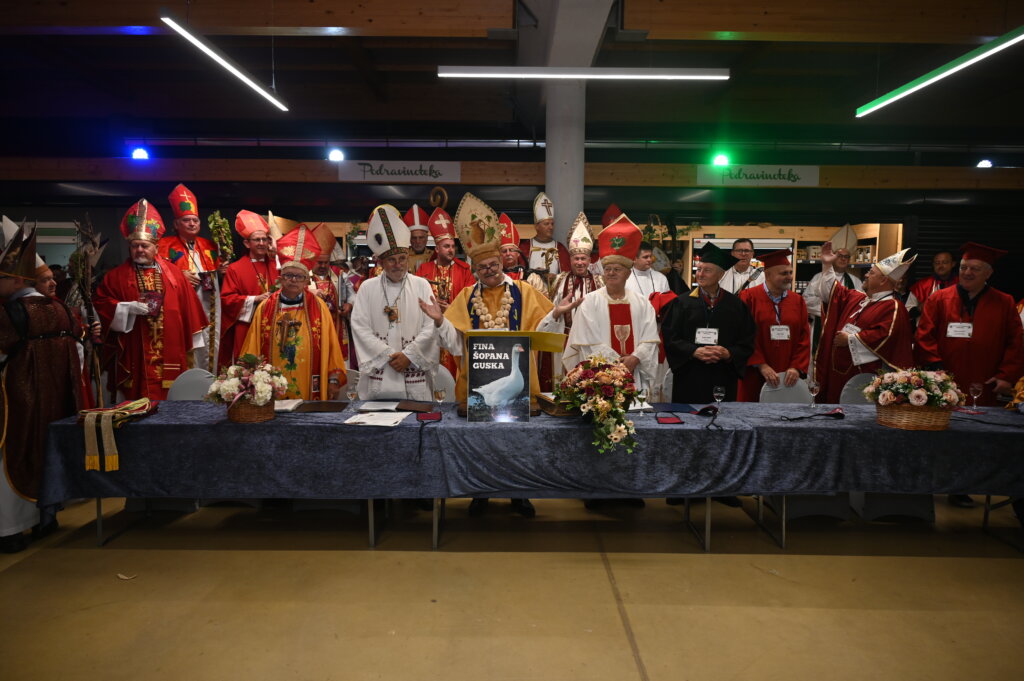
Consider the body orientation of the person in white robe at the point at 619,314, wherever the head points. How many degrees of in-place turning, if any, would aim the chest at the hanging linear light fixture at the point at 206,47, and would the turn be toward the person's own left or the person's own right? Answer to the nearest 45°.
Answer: approximately 90° to the person's own right

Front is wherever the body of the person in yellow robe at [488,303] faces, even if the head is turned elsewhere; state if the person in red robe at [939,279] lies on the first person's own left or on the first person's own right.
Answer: on the first person's own left

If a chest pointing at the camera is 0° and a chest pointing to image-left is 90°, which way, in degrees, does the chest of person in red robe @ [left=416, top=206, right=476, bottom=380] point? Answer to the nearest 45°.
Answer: approximately 0°

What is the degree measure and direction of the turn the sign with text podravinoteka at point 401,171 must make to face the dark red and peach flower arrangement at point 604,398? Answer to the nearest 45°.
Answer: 0° — it already faces it

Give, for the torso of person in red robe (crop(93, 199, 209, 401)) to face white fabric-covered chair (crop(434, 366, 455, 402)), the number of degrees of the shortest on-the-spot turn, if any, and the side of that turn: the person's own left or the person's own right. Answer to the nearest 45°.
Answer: approximately 45° to the person's own left

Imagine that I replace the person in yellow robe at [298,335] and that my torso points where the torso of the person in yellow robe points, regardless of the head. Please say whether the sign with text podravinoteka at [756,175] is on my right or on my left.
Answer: on my left
